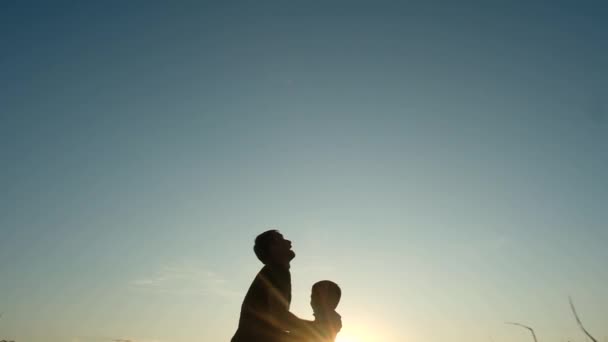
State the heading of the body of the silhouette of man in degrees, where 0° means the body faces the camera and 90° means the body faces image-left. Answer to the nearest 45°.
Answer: approximately 270°

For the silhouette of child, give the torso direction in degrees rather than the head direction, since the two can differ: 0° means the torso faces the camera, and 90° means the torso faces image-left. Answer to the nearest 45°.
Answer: approximately 90°

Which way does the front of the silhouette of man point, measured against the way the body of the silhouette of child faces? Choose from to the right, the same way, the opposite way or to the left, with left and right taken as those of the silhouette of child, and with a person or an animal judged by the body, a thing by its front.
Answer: the opposite way

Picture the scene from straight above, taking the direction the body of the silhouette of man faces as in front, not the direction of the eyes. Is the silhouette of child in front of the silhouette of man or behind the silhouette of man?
in front

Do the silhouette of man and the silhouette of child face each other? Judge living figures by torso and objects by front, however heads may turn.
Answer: yes

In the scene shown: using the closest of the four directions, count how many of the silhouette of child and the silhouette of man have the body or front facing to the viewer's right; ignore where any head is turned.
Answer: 1

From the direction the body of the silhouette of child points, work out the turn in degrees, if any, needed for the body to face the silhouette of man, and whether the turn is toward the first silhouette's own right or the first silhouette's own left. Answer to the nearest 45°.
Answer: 0° — they already face them
